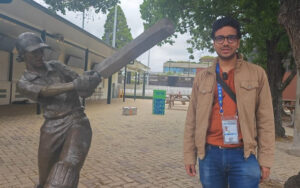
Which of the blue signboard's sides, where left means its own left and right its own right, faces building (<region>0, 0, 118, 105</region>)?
right

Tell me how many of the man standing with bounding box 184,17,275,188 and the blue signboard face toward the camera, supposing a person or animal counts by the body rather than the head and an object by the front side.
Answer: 2

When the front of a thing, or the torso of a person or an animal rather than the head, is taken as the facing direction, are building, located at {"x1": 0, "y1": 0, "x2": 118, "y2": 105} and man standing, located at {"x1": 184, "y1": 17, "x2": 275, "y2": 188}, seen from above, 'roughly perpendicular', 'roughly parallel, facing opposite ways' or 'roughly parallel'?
roughly perpendicular

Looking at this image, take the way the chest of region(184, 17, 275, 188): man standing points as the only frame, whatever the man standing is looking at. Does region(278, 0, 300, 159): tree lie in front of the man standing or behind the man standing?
behind

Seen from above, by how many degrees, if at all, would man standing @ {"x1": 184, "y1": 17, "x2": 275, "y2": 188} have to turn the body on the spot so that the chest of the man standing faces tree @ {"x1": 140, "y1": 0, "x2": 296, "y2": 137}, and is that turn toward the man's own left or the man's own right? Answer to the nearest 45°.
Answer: approximately 180°

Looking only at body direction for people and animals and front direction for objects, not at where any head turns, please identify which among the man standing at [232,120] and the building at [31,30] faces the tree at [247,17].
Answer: the building

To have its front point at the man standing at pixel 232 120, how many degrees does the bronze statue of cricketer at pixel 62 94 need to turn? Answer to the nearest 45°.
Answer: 0° — it already faces them

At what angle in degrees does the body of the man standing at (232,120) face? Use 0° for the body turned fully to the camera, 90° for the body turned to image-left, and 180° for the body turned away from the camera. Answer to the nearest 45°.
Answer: approximately 0°

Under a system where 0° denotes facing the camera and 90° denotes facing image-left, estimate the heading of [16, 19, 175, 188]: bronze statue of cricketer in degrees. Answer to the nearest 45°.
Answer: approximately 315°

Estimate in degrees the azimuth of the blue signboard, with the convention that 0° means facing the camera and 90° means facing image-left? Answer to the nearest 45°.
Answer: approximately 0°

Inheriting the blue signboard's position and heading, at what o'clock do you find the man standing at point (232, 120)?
The man standing is roughly at 12 o'clock from the blue signboard.

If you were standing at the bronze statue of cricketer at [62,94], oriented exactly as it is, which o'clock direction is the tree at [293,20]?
The tree is roughly at 10 o'clock from the bronze statue of cricketer.
